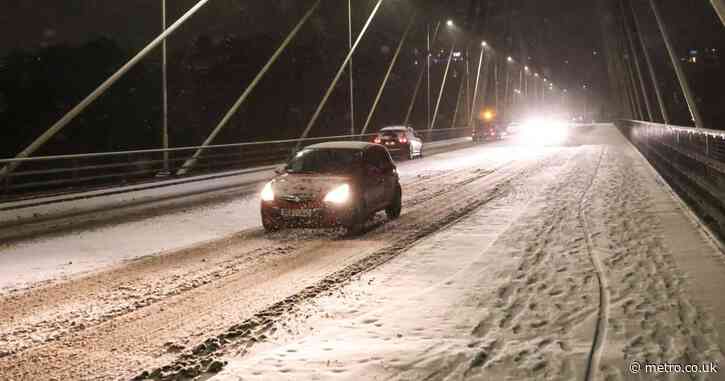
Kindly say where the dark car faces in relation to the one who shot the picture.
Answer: facing away from the viewer and to the right of the viewer

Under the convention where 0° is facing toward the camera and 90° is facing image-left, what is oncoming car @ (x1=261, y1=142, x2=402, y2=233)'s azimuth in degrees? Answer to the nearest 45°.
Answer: approximately 45°

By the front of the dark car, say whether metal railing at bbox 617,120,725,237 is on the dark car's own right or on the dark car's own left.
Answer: on the dark car's own right
